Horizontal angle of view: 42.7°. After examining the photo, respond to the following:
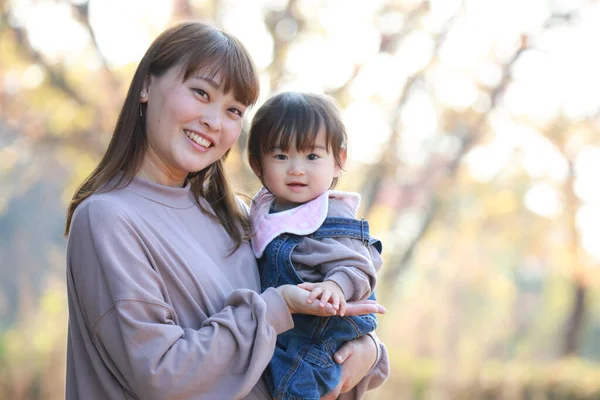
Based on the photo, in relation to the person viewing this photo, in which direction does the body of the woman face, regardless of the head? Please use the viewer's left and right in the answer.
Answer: facing the viewer and to the right of the viewer
